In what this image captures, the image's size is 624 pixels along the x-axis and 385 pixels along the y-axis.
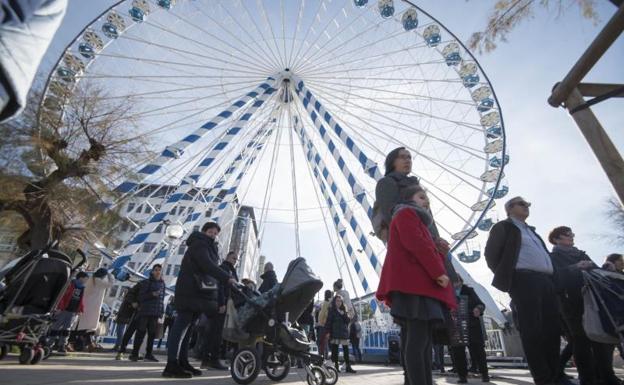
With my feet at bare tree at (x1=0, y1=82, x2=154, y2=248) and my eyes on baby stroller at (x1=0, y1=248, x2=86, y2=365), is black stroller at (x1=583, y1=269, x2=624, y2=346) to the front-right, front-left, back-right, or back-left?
front-left

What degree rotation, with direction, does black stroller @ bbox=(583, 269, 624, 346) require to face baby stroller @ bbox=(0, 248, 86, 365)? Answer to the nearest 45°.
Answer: approximately 135° to its right

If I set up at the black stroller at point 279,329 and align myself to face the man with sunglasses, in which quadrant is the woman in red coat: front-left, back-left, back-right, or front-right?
front-right

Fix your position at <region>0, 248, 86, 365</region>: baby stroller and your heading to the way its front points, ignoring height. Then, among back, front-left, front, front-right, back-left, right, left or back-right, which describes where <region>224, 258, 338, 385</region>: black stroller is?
back

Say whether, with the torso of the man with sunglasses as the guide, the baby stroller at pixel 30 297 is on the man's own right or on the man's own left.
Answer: on the man's own right

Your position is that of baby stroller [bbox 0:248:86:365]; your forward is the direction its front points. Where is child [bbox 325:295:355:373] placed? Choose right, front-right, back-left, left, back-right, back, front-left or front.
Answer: back-right

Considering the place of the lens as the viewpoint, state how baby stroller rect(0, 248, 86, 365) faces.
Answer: facing away from the viewer and to the left of the viewer

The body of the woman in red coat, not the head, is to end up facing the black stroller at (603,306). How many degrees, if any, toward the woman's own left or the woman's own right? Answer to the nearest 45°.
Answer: approximately 45° to the woman's own left

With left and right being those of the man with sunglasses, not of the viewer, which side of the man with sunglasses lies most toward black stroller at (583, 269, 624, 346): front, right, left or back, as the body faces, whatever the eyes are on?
left

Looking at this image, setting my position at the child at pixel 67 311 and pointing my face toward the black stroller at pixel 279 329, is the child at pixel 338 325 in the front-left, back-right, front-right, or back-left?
front-left

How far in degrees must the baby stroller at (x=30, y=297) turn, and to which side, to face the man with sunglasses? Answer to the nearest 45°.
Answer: approximately 180°
